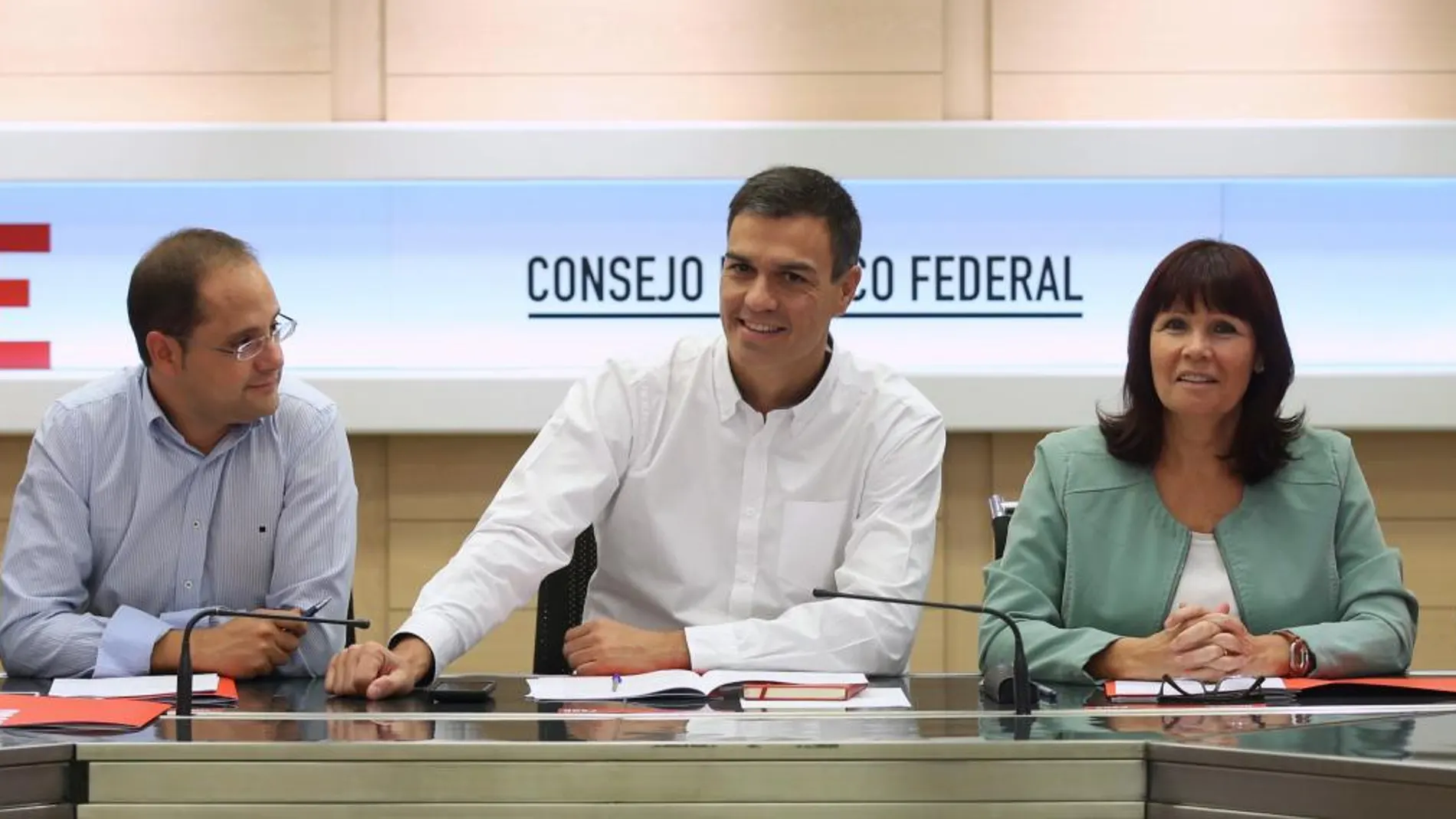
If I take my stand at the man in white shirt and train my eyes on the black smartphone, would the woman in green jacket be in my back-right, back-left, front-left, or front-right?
back-left

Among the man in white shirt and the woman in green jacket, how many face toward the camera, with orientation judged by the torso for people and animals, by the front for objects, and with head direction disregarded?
2

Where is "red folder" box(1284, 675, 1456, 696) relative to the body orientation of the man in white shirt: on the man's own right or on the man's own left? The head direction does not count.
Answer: on the man's own left

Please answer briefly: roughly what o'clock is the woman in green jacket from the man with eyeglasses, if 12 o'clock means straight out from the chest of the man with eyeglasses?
The woman in green jacket is roughly at 10 o'clock from the man with eyeglasses.

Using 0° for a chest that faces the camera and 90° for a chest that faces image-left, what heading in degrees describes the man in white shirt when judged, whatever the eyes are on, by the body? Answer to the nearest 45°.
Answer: approximately 0°

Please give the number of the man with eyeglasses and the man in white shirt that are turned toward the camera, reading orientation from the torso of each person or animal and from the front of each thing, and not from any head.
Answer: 2

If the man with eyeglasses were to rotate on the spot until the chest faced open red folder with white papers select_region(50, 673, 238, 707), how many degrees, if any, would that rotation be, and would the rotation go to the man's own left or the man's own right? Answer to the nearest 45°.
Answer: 0° — they already face it

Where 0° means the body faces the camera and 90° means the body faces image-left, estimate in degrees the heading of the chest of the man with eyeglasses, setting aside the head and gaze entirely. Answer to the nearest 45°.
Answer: approximately 0°

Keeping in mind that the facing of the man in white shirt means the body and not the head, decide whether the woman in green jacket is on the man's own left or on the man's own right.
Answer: on the man's own left
